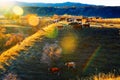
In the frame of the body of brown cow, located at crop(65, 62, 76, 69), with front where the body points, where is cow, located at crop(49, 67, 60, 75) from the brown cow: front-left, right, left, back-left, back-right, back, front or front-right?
front-left

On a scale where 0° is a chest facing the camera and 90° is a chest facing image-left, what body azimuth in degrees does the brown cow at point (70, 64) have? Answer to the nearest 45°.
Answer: approximately 90°
